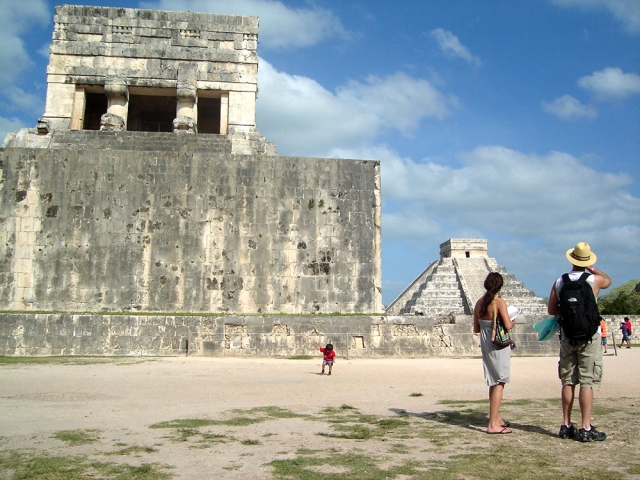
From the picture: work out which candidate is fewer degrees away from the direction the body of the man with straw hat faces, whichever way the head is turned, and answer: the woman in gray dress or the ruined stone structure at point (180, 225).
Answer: the ruined stone structure

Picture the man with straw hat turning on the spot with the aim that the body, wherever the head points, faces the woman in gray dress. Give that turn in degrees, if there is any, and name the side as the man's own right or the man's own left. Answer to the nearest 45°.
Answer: approximately 90° to the man's own left

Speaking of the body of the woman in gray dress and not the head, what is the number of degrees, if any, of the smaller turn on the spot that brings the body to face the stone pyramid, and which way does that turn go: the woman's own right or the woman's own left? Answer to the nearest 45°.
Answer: approximately 45° to the woman's own left

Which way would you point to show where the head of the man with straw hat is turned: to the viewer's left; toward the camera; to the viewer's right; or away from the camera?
away from the camera

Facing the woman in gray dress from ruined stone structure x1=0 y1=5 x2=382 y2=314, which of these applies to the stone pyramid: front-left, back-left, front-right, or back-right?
back-left

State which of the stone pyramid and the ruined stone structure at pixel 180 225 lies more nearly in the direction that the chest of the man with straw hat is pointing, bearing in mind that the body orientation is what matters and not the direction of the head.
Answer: the stone pyramid

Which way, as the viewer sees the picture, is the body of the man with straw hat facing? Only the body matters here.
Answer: away from the camera

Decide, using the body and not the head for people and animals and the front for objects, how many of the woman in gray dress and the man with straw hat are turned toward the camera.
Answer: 0

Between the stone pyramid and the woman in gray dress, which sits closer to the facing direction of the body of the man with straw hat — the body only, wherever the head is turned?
the stone pyramid

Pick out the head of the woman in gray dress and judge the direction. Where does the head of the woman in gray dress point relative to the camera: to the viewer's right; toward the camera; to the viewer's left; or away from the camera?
away from the camera

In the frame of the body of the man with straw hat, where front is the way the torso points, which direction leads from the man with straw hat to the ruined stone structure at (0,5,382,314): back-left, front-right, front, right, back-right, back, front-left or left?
front-left

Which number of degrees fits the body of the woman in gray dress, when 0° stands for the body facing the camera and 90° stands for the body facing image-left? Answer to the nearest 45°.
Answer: approximately 225°
